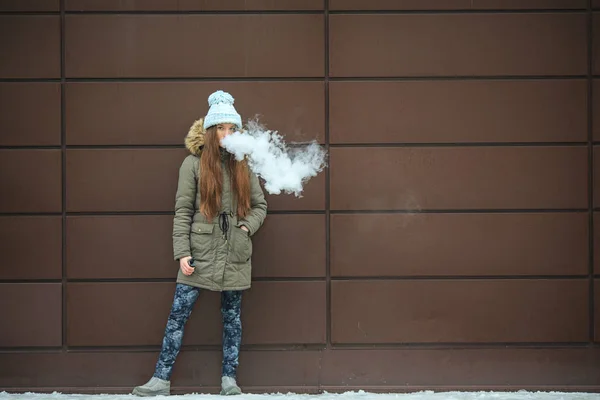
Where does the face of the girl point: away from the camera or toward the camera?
toward the camera

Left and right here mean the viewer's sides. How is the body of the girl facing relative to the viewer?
facing the viewer
